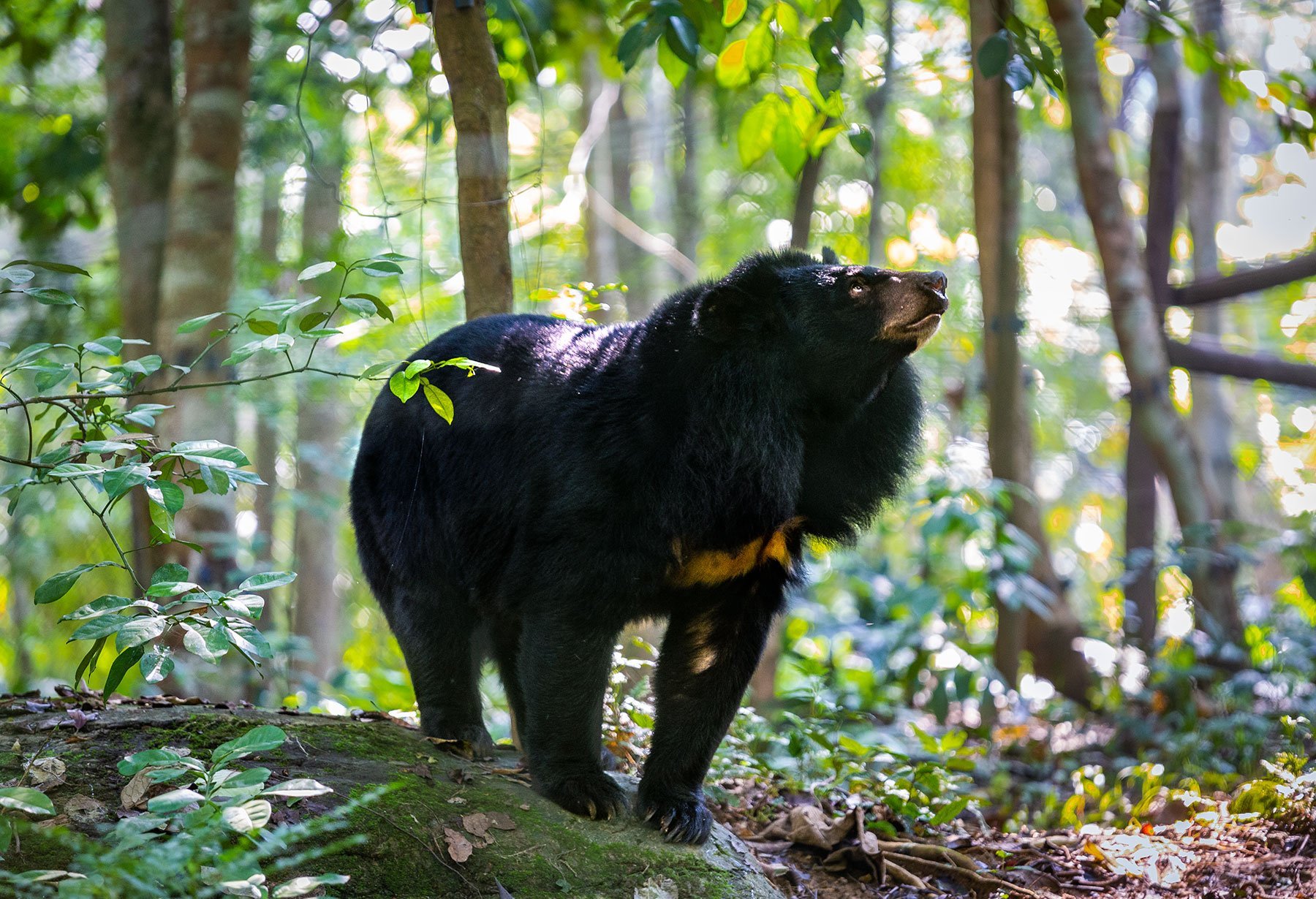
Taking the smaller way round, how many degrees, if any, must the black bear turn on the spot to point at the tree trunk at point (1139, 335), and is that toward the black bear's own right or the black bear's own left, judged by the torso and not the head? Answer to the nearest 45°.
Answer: approximately 90° to the black bear's own left

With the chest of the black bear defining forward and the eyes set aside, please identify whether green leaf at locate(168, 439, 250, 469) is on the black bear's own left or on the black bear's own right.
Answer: on the black bear's own right

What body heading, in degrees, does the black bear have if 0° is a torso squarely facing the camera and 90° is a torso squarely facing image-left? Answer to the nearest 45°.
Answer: approximately 315°

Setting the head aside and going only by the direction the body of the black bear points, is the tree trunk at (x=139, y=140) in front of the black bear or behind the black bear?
behind

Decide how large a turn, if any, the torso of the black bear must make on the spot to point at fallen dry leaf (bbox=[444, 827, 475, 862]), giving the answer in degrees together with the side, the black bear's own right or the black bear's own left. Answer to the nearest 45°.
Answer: approximately 90° to the black bear's own right
